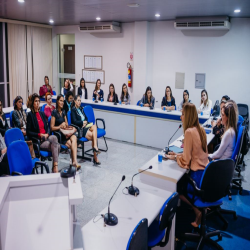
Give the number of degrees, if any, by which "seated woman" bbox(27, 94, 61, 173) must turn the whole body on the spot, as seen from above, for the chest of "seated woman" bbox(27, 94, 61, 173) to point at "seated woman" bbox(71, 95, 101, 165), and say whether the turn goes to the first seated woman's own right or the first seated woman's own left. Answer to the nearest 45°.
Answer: approximately 90° to the first seated woman's own left

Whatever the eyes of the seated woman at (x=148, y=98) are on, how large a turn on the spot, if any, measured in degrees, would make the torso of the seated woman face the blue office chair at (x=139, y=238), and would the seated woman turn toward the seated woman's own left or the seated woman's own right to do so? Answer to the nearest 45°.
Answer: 0° — they already face it

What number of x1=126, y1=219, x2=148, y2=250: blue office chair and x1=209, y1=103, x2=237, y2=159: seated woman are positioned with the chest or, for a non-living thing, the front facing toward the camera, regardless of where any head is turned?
0

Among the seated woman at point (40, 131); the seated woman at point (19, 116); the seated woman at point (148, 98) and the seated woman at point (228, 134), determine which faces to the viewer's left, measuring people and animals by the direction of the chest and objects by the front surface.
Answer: the seated woman at point (228, 134)

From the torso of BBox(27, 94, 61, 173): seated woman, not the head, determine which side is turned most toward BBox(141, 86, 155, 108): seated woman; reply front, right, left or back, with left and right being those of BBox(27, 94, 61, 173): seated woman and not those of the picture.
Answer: left

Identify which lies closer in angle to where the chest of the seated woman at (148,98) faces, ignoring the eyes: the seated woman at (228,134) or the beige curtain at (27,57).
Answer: the seated woman

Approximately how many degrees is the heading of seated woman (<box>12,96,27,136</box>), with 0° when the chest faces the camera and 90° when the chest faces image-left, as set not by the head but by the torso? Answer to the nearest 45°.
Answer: approximately 315°

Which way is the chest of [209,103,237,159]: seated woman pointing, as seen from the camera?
to the viewer's left

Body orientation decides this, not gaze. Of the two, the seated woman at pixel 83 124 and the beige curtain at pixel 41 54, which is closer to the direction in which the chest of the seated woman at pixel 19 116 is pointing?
the seated woman

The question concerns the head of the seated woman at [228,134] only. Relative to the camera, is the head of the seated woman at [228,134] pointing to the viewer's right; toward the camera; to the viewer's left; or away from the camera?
to the viewer's left
